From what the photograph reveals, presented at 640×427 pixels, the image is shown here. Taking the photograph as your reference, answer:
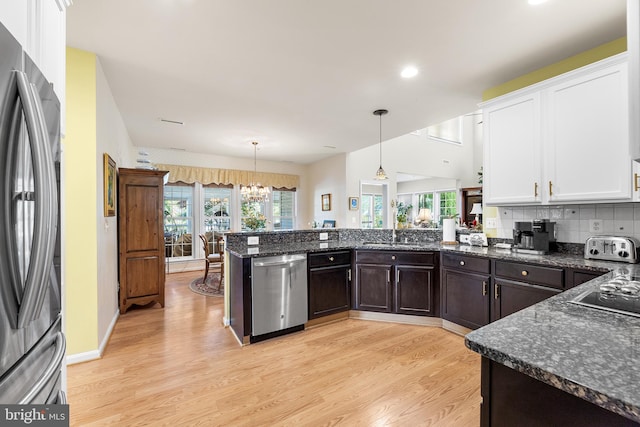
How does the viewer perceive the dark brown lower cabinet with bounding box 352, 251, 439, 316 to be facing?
facing the viewer

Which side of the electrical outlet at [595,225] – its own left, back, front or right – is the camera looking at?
front

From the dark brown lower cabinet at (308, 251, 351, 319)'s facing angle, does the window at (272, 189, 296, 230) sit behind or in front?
behind

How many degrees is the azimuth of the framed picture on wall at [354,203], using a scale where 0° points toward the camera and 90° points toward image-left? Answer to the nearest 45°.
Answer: approximately 0°

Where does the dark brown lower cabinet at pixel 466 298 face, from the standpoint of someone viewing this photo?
facing the viewer and to the left of the viewer

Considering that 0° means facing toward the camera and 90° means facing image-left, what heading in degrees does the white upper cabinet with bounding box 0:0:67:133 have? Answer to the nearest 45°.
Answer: approximately 270°

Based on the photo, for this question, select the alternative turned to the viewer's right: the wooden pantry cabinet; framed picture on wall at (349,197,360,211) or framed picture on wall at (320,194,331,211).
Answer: the wooden pantry cabinet

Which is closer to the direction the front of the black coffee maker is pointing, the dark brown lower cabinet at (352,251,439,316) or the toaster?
the dark brown lower cabinet

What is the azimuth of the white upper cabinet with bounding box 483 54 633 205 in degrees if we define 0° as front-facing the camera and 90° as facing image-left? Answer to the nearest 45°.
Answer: approximately 45°

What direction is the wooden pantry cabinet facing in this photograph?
to the viewer's right

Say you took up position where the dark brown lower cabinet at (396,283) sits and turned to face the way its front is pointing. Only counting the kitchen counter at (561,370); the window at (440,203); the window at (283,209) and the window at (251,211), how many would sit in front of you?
1

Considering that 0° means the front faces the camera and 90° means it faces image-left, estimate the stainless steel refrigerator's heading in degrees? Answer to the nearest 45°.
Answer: approximately 315°
